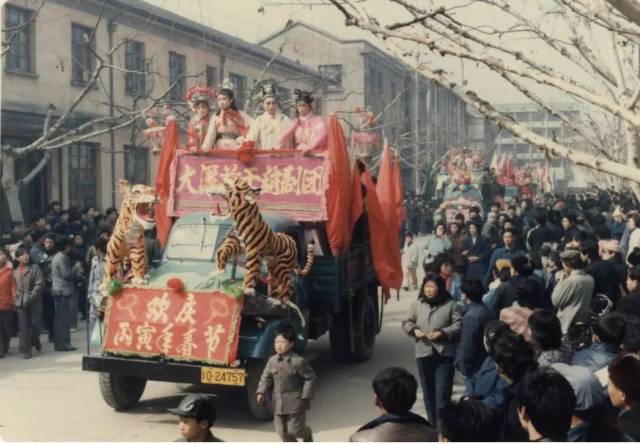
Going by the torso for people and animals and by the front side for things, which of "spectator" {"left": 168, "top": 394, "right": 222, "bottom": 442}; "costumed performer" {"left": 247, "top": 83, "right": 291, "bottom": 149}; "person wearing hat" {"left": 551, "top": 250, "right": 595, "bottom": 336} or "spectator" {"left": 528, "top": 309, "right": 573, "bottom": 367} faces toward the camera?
the costumed performer

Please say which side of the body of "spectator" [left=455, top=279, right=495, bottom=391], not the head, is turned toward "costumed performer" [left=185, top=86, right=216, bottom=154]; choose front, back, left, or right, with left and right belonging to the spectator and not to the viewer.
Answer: front

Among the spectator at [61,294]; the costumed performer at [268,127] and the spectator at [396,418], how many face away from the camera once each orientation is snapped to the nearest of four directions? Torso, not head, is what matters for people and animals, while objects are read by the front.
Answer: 1

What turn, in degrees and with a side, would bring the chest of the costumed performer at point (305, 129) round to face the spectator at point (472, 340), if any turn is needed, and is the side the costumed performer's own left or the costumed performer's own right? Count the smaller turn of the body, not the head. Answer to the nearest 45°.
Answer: approximately 90° to the costumed performer's own left

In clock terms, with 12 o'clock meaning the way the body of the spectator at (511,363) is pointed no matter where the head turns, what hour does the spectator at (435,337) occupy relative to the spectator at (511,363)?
the spectator at (435,337) is roughly at 1 o'clock from the spectator at (511,363).

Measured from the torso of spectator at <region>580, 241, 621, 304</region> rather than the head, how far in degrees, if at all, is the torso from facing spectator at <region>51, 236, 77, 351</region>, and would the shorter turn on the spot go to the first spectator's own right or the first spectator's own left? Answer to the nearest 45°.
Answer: approximately 45° to the first spectator's own left

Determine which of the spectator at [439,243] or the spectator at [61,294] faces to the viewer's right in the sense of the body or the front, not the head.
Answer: the spectator at [61,294]

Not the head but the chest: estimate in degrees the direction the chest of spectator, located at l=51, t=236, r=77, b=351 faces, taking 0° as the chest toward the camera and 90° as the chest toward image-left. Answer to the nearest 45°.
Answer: approximately 270°

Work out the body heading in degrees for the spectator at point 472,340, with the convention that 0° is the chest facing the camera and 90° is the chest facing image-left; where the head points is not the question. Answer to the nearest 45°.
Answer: approximately 135°

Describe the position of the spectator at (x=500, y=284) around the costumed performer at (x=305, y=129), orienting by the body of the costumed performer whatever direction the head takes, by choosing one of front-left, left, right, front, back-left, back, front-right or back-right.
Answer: left

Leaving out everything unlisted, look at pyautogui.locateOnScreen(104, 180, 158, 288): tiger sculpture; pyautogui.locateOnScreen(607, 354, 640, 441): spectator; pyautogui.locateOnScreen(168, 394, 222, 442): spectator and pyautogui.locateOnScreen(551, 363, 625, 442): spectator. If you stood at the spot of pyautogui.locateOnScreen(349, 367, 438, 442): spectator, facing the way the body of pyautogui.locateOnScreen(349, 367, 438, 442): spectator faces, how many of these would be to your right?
2

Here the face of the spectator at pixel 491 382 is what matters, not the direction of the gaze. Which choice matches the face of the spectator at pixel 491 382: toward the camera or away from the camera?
away from the camera

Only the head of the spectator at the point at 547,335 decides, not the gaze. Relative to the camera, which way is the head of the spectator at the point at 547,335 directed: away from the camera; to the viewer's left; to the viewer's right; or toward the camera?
away from the camera
